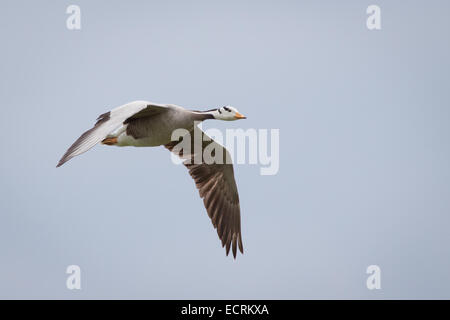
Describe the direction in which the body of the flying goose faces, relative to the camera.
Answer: to the viewer's right
